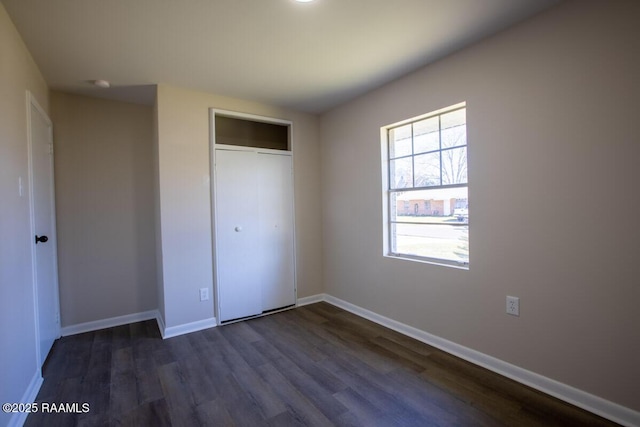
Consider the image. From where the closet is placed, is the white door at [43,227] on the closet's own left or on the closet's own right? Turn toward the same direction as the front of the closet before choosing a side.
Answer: on the closet's own right

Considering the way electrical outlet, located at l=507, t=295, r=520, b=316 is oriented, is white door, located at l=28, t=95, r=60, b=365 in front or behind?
in front

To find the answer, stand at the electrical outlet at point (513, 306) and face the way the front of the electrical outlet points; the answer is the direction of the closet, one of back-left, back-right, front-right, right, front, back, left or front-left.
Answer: front-right

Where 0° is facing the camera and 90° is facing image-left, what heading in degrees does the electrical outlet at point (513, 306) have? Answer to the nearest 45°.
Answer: approximately 45°

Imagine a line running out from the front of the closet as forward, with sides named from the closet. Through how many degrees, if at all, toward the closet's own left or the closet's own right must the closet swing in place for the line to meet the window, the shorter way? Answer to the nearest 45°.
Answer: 0° — it already faces it

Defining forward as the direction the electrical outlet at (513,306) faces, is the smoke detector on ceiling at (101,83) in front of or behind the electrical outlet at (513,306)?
in front

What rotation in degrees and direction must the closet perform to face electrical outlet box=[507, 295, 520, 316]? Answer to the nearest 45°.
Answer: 0° — it already faces it
